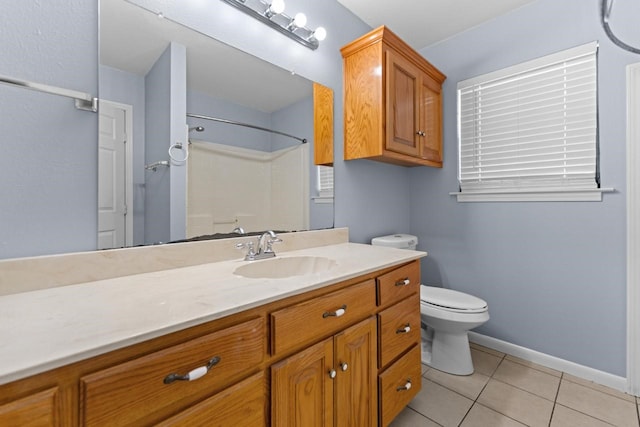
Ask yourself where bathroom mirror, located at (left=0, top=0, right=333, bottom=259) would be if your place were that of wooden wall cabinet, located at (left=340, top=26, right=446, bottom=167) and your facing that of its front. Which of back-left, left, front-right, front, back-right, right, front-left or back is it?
right

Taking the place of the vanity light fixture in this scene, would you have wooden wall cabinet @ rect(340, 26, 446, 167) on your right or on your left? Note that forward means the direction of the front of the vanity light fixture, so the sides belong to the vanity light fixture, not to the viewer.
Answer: on your left

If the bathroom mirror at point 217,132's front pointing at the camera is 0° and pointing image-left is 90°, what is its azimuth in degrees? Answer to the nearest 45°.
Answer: approximately 315°

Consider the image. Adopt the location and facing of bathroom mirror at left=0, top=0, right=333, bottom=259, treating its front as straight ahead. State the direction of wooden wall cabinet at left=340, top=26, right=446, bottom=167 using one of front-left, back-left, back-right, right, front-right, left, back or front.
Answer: front-left

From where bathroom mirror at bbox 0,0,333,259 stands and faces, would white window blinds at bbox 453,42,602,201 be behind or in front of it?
in front

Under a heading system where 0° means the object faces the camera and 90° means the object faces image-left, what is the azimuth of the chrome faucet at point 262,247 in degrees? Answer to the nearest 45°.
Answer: approximately 315°
